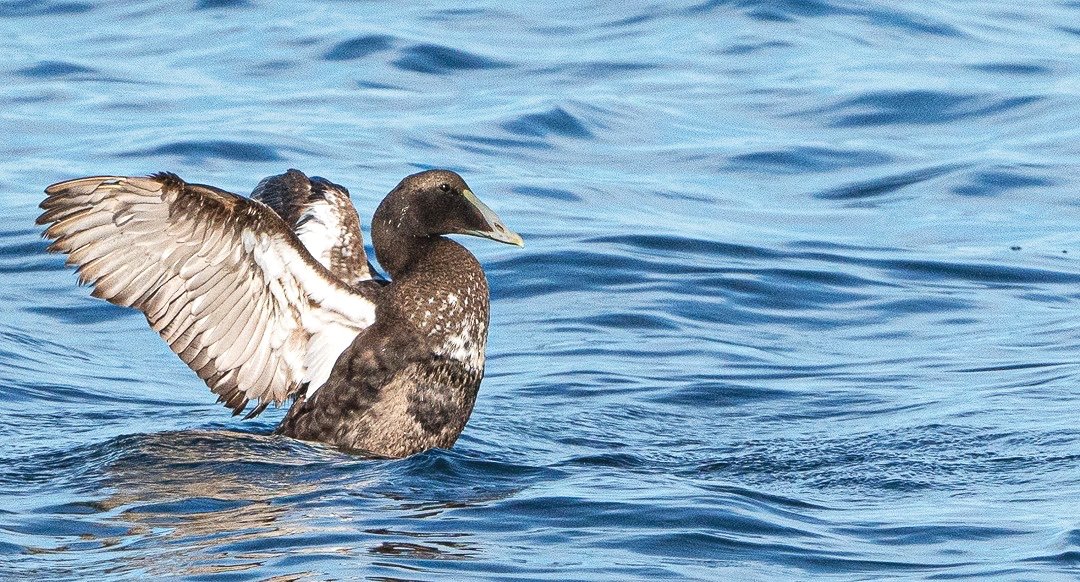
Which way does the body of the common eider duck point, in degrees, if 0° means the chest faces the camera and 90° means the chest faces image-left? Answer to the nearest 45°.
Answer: approximately 270°
